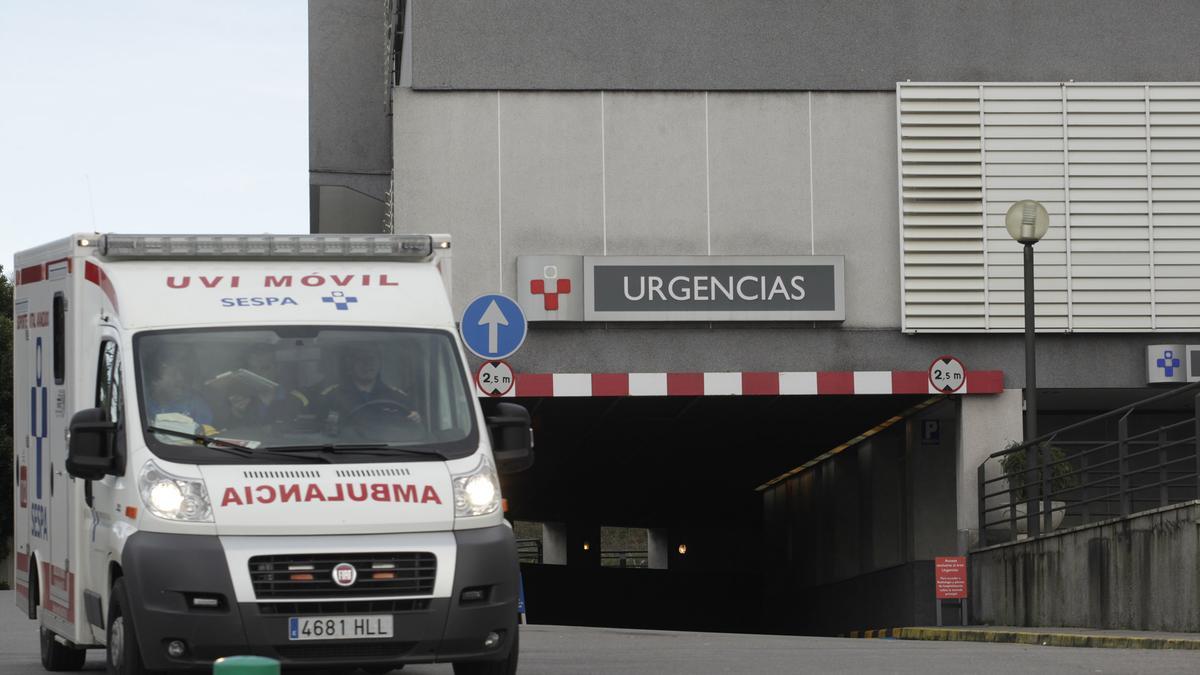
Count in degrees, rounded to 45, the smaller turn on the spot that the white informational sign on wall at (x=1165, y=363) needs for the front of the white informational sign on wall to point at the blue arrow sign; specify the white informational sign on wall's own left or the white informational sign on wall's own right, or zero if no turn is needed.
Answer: approximately 45° to the white informational sign on wall's own right

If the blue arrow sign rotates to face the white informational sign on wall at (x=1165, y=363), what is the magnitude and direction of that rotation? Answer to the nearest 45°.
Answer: approximately 135° to its left

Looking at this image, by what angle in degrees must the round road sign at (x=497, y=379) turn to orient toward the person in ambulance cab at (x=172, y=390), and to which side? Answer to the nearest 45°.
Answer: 0° — it already faces them

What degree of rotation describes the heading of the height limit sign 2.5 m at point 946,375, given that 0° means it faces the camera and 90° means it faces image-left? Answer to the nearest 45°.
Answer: approximately 0°

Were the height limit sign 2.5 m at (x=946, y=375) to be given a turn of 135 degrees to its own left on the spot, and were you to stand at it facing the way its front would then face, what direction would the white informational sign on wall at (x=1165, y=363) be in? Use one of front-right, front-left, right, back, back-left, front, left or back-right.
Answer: front-right

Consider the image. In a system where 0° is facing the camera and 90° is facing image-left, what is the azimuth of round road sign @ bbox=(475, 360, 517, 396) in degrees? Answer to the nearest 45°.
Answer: approximately 0°

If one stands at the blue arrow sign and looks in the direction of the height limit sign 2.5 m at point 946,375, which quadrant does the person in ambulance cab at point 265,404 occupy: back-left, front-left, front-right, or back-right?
back-right

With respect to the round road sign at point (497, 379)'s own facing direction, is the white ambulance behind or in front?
in front

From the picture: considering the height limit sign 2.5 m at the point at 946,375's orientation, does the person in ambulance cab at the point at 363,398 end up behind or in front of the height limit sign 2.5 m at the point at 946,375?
in front

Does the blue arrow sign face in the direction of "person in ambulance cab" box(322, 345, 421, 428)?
yes

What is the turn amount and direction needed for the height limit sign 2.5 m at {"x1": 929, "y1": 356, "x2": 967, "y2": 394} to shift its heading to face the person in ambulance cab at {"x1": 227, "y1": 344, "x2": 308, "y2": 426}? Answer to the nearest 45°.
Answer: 0° — it already faces them

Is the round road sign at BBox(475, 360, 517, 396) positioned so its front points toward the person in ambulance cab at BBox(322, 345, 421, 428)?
yes
